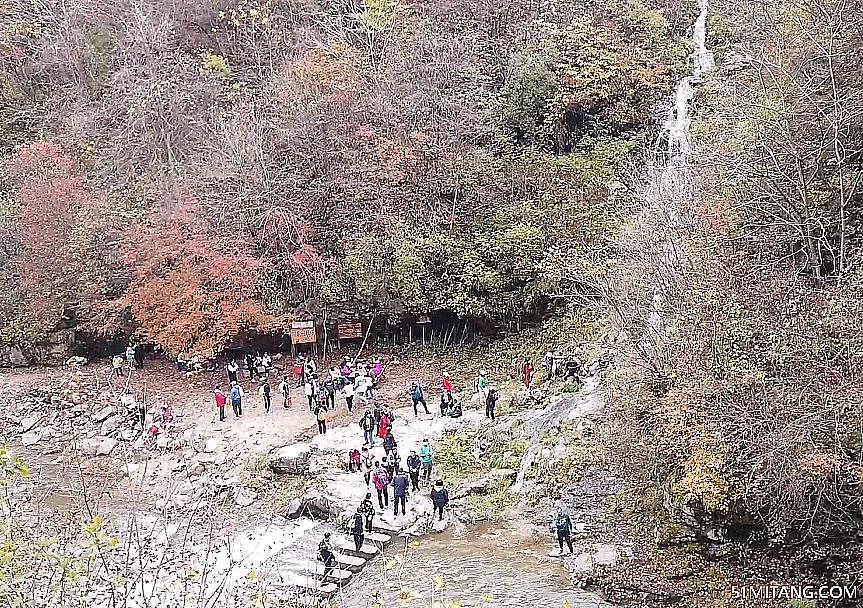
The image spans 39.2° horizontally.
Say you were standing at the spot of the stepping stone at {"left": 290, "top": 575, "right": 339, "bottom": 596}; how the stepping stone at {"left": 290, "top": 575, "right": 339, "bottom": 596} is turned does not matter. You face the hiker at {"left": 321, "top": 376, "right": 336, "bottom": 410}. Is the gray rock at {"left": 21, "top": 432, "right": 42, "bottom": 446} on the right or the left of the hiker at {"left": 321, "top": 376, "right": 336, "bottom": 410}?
left

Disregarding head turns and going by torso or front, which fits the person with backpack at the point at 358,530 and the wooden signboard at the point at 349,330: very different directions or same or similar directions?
very different directions

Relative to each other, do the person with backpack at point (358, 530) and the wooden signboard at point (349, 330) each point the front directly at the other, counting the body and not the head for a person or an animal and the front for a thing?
yes

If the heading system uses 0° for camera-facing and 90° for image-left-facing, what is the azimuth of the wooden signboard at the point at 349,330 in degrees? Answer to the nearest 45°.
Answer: approximately 0°

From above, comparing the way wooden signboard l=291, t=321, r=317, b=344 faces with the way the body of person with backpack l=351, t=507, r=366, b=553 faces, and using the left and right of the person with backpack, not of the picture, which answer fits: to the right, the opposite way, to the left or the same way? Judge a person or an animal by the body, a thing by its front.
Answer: the opposite way

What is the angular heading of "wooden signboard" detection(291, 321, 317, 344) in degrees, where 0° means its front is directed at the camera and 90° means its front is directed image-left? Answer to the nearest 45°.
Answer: approximately 0°

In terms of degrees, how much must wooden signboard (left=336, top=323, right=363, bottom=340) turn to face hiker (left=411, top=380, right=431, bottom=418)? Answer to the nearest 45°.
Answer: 0° — it already faces them

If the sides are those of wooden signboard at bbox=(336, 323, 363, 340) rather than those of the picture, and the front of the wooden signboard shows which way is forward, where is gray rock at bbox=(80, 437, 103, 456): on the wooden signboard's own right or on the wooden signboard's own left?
on the wooden signboard's own right

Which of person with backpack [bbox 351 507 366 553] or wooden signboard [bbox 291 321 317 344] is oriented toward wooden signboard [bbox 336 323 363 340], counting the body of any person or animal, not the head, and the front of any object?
the person with backpack

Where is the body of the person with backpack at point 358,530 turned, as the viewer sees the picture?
away from the camera

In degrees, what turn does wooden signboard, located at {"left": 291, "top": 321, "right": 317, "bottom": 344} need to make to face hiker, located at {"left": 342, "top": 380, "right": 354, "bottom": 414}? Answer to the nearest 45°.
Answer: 0° — it already faces them
